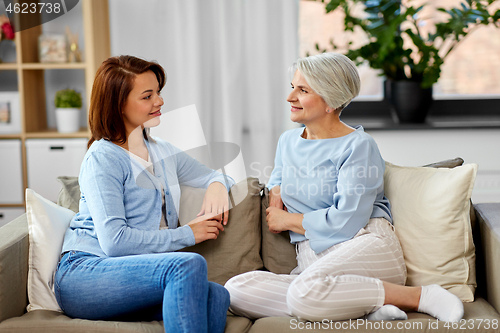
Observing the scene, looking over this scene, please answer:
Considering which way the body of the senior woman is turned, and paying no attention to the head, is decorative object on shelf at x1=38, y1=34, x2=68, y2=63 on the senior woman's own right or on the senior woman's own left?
on the senior woman's own right

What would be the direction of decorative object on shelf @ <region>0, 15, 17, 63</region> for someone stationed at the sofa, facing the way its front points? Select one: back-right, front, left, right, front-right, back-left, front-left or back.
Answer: back-right

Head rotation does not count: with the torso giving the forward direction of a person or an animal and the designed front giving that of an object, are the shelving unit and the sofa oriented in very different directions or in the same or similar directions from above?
same or similar directions

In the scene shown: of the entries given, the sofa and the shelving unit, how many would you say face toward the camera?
2

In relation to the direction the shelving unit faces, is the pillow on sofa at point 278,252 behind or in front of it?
in front

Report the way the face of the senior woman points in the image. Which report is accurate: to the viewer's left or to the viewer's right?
to the viewer's left

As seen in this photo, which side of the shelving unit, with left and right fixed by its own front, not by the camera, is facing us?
front

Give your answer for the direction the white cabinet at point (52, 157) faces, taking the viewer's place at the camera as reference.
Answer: facing the viewer

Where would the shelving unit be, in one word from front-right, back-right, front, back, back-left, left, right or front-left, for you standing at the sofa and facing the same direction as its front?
back-right

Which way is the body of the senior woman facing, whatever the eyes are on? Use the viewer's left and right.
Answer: facing the viewer and to the left of the viewer

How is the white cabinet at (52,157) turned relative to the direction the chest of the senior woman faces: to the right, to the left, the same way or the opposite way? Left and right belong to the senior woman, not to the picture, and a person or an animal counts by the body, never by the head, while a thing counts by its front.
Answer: to the left

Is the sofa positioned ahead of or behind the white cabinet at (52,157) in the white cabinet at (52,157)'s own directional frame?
ahead
